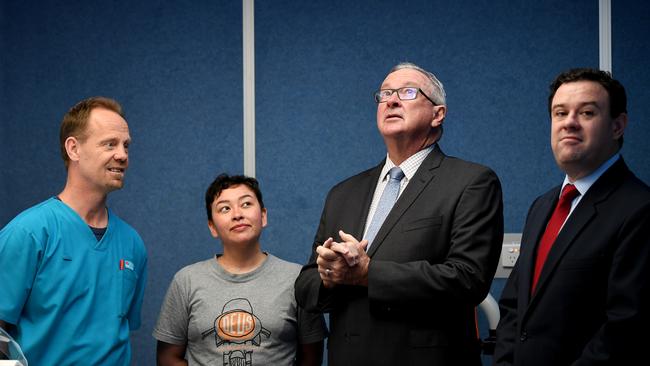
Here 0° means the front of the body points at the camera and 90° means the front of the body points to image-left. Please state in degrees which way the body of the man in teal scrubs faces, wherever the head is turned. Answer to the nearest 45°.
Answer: approximately 315°

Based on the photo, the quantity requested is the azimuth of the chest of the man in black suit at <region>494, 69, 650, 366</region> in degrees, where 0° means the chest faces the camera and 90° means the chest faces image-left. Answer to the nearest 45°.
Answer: approximately 45°

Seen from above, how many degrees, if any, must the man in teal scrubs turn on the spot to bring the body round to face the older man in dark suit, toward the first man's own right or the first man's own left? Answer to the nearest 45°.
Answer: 0° — they already face them

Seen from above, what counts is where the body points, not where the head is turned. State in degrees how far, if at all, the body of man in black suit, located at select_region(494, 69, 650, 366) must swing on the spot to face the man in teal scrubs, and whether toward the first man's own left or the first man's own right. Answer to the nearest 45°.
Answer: approximately 45° to the first man's own right

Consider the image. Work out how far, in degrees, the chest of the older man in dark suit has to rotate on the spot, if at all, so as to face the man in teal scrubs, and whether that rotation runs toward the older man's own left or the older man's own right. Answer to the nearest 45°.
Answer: approximately 45° to the older man's own right

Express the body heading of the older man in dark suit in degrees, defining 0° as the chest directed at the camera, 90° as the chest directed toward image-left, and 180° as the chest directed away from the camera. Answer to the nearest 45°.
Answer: approximately 45°
